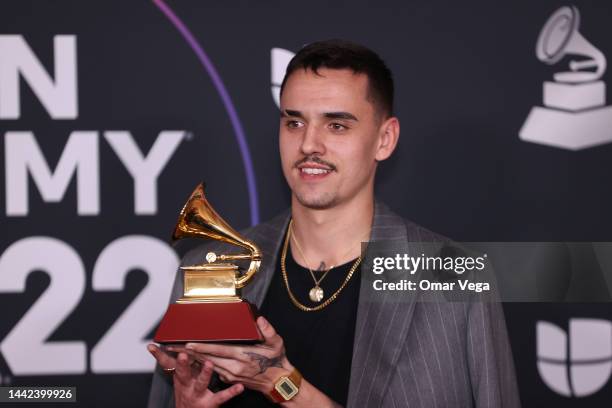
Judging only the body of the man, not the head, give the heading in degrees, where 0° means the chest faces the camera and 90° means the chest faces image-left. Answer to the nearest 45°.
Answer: approximately 45°
